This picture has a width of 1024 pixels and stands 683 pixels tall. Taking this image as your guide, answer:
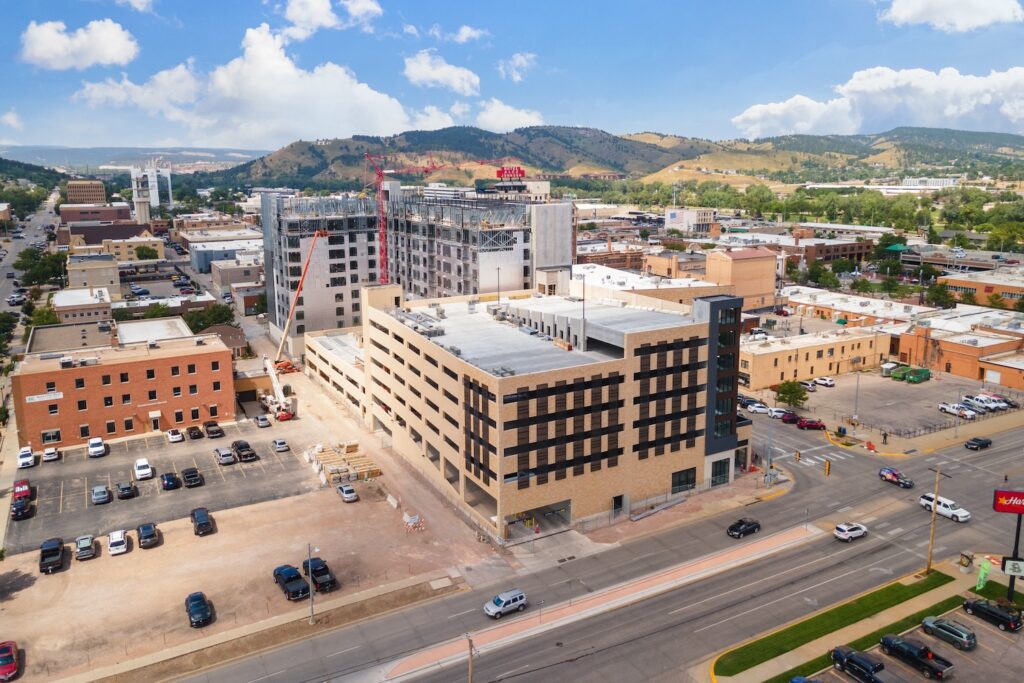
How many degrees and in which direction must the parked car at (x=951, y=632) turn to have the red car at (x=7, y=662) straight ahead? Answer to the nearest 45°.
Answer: approximately 90° to its left

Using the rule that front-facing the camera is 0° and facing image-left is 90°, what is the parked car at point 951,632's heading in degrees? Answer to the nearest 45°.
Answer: approximately 135°

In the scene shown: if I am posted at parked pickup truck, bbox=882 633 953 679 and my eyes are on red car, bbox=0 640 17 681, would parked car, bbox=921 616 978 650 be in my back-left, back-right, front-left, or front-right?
back-right

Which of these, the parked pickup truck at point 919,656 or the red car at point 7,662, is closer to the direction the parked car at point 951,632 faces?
the red car

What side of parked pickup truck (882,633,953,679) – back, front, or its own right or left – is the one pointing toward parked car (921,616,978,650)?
right

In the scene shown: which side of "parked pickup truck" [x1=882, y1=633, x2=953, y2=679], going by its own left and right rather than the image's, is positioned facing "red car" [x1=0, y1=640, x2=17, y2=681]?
left

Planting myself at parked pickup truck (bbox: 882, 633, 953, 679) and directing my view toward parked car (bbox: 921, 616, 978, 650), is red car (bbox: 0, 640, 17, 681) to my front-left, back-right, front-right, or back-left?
back-left

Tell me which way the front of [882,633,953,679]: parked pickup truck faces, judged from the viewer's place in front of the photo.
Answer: facing away from the viewer and to the left of the viewer
